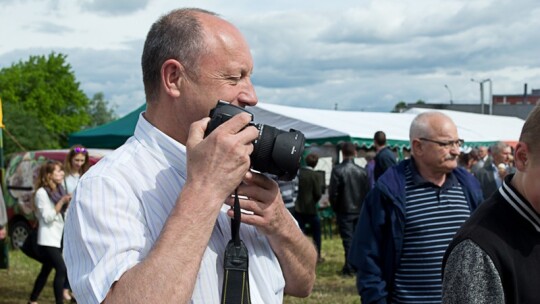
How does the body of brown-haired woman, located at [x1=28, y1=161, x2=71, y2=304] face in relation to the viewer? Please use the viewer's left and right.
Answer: facing to the right of the viewer

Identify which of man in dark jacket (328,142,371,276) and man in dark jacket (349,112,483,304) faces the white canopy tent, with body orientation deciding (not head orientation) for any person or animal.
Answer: man in dark jacket (328,142,371,276)

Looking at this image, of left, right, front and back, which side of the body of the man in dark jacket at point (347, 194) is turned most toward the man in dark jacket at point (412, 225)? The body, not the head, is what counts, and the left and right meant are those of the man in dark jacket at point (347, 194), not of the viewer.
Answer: back

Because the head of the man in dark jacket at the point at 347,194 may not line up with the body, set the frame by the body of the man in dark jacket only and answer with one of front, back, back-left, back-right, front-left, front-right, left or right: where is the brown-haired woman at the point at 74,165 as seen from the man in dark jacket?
back-left

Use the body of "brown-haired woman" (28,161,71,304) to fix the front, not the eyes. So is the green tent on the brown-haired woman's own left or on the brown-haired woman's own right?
on the brown-haired woman's own left

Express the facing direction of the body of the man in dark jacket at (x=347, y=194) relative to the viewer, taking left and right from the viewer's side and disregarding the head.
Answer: facing away from the viewer

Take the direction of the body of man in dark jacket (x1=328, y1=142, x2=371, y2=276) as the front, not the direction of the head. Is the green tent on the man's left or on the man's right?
on the man's left

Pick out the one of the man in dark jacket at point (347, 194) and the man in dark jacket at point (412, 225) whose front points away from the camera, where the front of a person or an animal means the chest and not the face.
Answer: the man in dark jacket at point (347, 194)

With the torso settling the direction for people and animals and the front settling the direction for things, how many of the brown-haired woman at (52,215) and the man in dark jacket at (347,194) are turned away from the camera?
1

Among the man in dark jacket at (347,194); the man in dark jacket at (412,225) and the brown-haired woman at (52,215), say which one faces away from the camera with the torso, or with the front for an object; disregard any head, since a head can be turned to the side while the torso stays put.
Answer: the man in dark jacket at (347,194)

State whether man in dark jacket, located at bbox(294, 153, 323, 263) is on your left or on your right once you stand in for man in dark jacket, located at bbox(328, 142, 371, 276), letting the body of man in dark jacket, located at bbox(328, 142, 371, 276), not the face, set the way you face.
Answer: on your left

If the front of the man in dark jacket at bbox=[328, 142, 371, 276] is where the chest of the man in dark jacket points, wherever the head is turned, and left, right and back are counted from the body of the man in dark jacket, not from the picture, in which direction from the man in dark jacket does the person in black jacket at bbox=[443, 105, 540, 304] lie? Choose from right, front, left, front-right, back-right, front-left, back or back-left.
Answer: back

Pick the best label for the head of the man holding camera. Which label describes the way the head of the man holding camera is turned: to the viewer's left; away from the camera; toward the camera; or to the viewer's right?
to the viewer's right

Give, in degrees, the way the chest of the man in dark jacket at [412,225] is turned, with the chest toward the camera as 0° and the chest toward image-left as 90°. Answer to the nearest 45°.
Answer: approximately 315°
